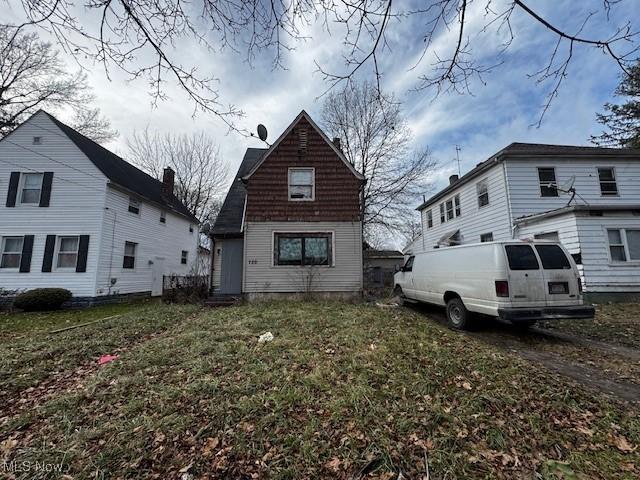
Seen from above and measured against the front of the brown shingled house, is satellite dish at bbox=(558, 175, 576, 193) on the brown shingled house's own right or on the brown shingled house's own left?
on the brown shingled house's own left

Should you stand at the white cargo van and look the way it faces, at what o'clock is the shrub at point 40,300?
The shrub is roughly at 10 o'clock from the white cargo van.

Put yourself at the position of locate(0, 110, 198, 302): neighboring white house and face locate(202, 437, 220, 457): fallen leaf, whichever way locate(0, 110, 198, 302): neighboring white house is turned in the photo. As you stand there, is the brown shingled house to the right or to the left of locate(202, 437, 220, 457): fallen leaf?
left

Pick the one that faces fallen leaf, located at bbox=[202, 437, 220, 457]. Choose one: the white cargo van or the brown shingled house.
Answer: the brown shingled house

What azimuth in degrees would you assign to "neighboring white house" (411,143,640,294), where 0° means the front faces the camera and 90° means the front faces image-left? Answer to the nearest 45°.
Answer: approximately 0°

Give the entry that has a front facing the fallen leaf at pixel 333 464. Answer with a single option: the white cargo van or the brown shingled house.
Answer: the brown shingled house

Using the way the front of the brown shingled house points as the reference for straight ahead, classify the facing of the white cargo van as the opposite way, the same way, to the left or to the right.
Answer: the opposite way

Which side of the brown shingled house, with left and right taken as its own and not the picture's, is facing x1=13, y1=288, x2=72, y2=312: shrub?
right

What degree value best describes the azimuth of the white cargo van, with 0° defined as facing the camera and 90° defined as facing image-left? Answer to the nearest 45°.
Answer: approximately 135°

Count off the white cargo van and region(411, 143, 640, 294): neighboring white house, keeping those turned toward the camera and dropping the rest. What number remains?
1

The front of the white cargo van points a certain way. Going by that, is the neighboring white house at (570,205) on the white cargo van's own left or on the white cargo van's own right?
on the white cargo van's own right

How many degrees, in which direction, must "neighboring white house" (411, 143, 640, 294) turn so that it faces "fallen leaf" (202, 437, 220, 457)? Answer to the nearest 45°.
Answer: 0° — it already faces it

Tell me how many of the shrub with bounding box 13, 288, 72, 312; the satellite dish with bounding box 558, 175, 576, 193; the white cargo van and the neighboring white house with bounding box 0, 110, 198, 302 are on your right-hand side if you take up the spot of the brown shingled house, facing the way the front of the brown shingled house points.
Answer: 2
